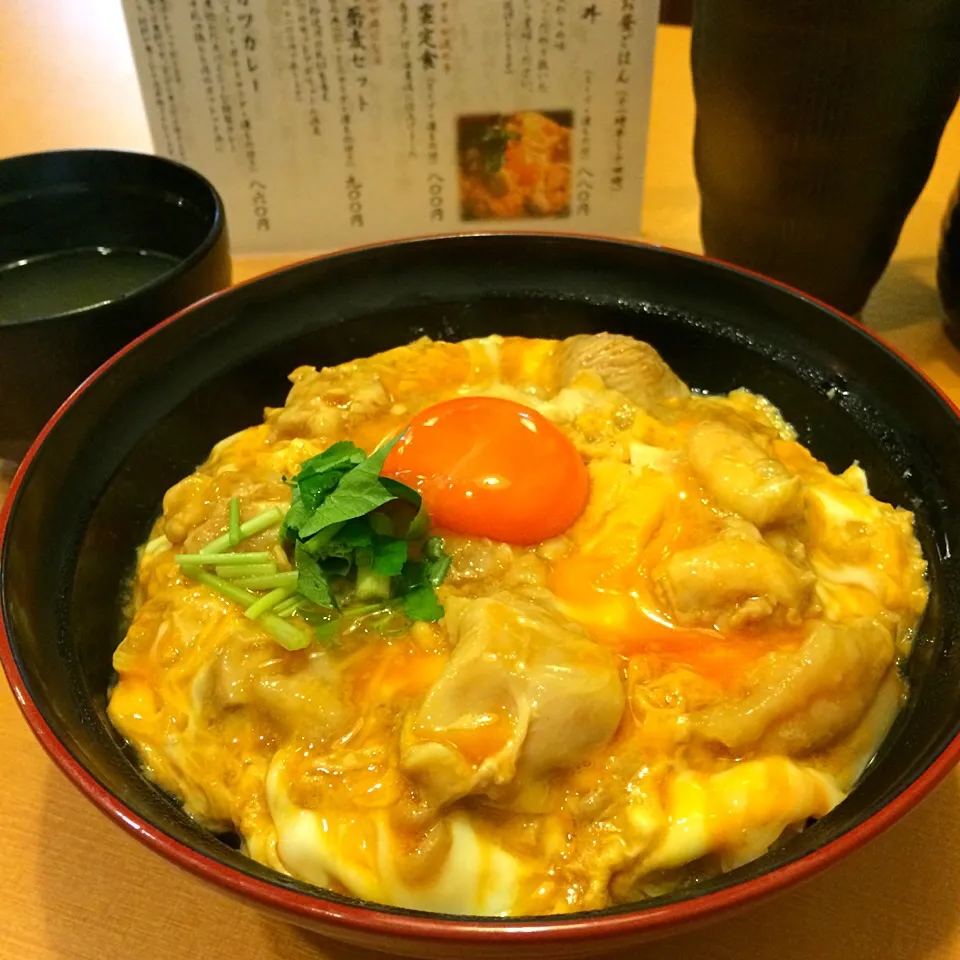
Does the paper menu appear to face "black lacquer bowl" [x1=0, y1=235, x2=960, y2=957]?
yes

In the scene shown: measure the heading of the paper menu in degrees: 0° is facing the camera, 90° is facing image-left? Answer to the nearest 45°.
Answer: approximately 0°

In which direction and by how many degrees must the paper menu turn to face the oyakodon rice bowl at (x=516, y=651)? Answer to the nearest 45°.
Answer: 0° — it already faces it

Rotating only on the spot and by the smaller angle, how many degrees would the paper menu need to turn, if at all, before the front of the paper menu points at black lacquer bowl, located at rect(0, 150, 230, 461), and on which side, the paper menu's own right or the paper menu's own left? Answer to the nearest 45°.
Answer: approximately 45° to the paper menu's own right

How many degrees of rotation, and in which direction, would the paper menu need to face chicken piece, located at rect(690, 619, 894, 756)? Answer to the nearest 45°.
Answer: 0° — it already faces it

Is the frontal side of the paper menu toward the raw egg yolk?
yes
